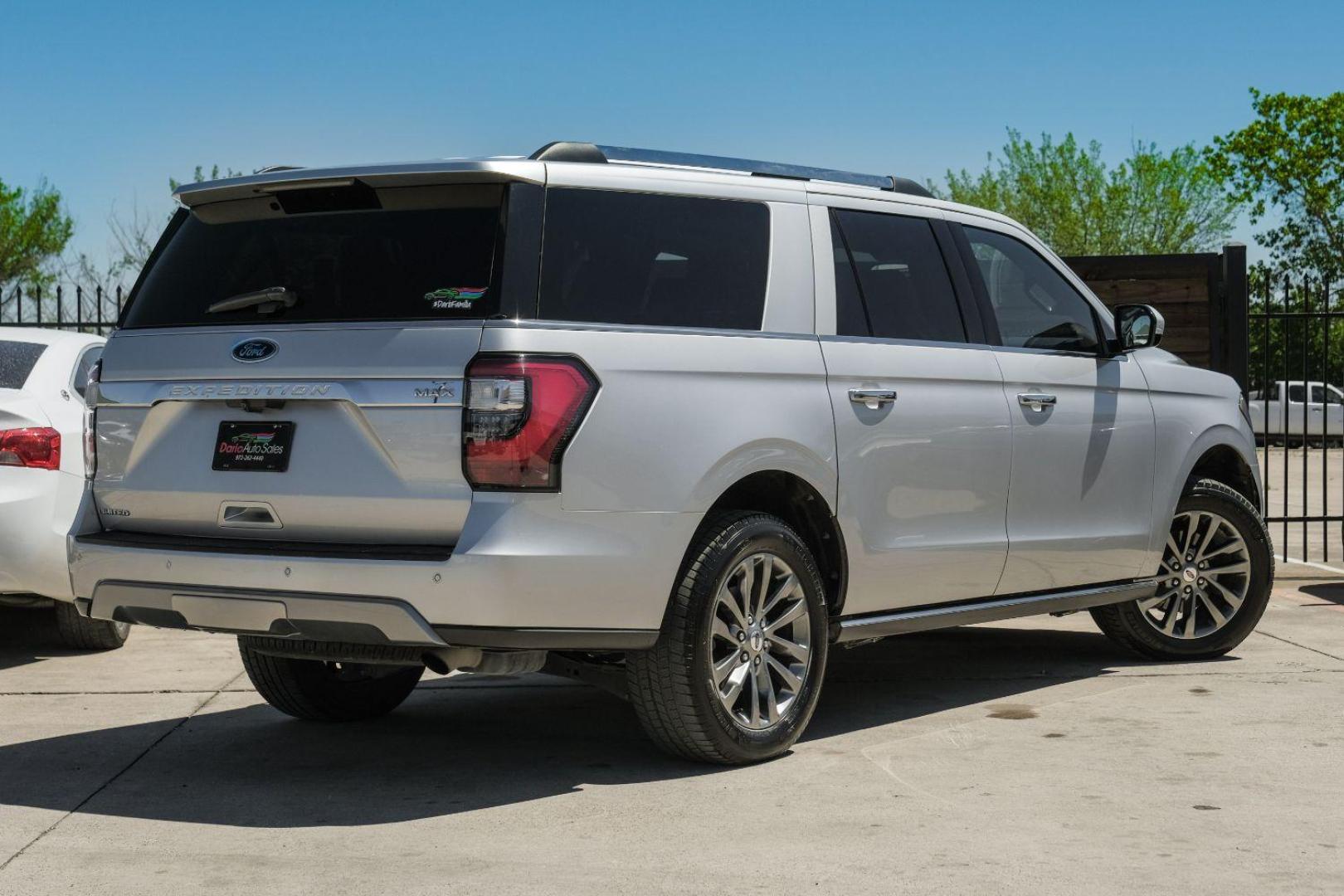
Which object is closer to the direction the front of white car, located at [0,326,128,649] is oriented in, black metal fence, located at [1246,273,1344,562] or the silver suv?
the black metal fence

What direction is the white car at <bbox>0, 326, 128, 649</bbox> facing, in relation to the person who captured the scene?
facing away from the viewer and to the right of the viewer

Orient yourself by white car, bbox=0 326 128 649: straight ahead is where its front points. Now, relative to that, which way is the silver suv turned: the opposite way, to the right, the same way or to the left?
the same way

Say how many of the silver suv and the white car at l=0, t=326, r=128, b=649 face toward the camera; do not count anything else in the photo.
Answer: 0

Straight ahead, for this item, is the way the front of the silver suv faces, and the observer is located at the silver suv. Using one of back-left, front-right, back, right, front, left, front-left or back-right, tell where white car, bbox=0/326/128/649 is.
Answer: left

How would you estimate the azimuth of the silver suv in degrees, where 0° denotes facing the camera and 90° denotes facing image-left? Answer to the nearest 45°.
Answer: approximately 225°

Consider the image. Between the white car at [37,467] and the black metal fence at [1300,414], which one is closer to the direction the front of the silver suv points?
the black metal fence

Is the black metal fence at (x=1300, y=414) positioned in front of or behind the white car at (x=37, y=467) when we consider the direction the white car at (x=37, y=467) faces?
in front

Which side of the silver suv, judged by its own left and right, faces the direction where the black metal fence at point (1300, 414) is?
front

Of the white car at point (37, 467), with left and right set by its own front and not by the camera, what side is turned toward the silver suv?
right
